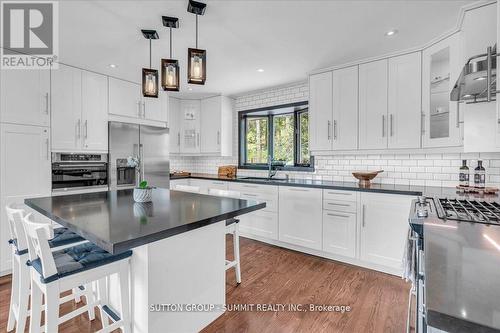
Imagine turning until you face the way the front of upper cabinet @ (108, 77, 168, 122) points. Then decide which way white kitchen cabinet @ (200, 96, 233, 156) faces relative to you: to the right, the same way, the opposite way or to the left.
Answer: to the right

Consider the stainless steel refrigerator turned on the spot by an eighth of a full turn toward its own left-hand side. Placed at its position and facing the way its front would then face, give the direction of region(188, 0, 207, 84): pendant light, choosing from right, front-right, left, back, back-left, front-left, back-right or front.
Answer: right

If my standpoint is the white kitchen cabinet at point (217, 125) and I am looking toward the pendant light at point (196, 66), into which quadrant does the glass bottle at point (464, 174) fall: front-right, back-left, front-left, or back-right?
front-left

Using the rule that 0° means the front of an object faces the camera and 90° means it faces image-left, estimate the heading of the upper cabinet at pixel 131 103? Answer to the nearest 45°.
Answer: approximately 315°

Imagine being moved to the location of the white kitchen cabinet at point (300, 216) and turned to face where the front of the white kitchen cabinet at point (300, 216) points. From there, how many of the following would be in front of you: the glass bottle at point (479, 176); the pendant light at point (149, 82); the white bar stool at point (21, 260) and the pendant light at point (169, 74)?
3

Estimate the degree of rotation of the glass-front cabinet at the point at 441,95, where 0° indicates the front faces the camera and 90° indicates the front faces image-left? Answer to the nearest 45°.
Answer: approximately 45°

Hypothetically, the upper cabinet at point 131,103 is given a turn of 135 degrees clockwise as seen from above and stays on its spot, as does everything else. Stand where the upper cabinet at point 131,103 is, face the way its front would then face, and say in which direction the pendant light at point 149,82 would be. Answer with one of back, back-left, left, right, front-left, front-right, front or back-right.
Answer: left

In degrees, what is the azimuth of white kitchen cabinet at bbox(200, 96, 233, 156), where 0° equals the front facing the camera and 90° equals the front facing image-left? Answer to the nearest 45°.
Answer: approximately 45°

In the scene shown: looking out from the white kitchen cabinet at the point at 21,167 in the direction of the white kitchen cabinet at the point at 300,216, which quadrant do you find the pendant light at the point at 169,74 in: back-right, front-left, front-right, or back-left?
front-right

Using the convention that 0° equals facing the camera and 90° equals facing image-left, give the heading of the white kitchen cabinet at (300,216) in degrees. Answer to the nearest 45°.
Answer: approximately 45°

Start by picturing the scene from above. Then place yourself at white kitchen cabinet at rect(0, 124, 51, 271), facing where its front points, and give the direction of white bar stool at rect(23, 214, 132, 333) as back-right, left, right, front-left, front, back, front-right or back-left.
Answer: front-right

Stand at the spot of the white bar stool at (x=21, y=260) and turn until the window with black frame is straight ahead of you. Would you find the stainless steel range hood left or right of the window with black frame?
right

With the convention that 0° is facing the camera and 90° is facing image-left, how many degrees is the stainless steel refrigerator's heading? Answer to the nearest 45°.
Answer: approximately 315°

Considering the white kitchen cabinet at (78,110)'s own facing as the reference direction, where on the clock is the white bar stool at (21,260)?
The white bar stool is roughly at 2 o'clock from the white kitchen cabinet.
